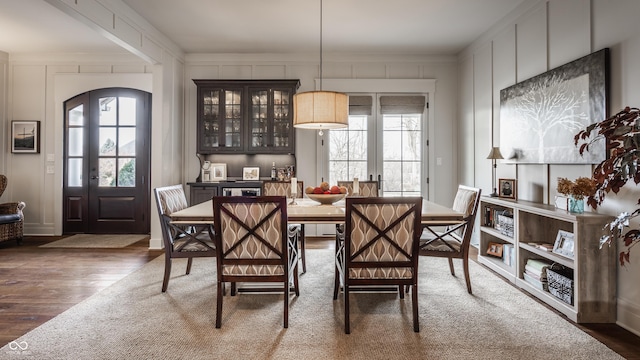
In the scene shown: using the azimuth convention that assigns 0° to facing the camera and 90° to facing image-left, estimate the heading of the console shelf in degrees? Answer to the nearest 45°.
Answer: approximately 45°

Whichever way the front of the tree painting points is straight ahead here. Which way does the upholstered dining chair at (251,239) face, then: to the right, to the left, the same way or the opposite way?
to the right

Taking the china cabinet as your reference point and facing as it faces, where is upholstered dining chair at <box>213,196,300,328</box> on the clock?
The upholstered dining chair is roughly at 12 o'clock from the china cabinet.

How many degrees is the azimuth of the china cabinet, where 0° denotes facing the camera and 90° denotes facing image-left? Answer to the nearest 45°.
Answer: approximately 0°

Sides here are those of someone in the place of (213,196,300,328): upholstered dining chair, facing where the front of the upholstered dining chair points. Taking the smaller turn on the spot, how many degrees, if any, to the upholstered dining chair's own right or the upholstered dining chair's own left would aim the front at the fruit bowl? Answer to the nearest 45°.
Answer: approximately 45° to the upholstered dining chair's own right

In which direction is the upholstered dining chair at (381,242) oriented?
away from the camera

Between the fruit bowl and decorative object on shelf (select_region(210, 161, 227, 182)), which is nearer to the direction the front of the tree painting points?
the fruit bowl

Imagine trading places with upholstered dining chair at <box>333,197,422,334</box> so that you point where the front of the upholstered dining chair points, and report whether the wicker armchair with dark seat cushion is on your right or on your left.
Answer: on your left

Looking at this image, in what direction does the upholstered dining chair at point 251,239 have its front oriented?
away from the camera
